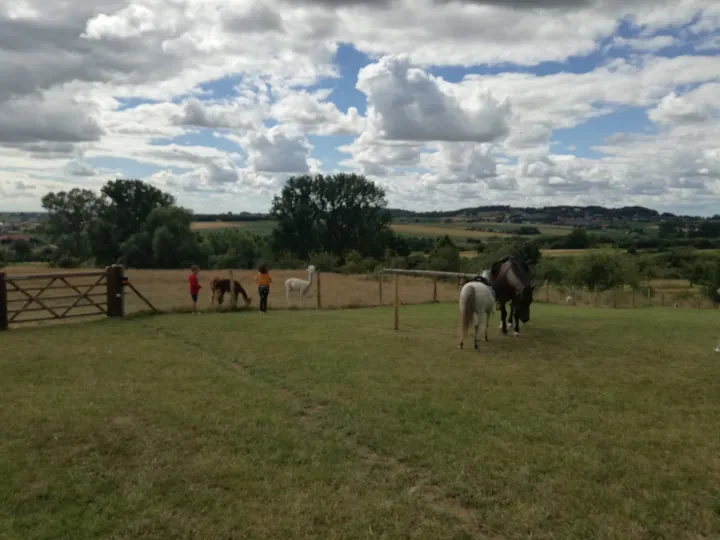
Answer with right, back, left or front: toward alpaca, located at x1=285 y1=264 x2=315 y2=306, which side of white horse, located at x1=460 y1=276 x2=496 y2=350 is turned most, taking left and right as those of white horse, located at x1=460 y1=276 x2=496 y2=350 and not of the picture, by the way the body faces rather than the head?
left

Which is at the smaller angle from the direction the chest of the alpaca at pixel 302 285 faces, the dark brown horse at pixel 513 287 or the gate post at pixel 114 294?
the dark brown horse

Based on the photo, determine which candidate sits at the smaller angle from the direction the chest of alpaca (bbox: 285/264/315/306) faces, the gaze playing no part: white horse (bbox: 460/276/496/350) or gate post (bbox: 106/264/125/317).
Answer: the white horse

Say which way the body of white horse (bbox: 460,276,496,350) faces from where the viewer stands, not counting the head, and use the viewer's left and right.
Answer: facing away from the viewer and to the right of the viewer

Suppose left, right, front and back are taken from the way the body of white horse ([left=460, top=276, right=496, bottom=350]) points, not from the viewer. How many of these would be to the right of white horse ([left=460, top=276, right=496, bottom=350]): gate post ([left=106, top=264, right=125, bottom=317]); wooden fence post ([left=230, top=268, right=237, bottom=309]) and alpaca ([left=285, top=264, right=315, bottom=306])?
0

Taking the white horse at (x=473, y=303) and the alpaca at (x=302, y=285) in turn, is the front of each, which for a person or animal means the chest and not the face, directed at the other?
no

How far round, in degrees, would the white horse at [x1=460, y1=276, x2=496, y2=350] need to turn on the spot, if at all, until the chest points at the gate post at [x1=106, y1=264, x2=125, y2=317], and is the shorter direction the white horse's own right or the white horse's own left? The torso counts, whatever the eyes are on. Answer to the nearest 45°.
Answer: approximately 135° to the white horse's own left

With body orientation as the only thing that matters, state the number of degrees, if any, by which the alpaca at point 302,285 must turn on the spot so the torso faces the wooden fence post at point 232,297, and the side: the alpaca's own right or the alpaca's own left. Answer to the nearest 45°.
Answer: approximately 135° to the alpaca's own right

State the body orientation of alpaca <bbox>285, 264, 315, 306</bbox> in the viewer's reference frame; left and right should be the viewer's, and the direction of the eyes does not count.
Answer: facing to the right of the viewer

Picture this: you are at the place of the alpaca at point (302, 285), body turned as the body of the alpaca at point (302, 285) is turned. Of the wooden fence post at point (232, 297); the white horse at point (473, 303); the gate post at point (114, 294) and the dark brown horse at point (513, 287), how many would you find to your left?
0

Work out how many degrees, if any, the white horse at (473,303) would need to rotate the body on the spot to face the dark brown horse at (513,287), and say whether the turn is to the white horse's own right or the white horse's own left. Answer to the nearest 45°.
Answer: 0° — it already faces it

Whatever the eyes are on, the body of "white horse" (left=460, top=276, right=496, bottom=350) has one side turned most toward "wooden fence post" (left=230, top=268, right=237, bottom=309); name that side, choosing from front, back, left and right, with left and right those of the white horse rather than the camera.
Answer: left
